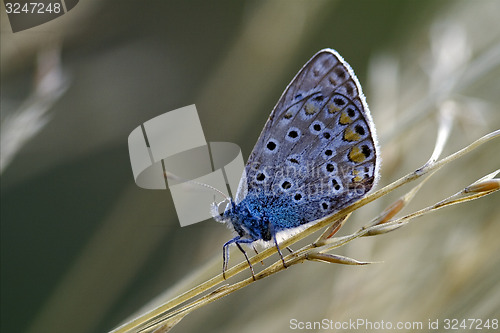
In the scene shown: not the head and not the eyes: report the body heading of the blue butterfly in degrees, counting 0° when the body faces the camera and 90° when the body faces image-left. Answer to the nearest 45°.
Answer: approximately 90°
